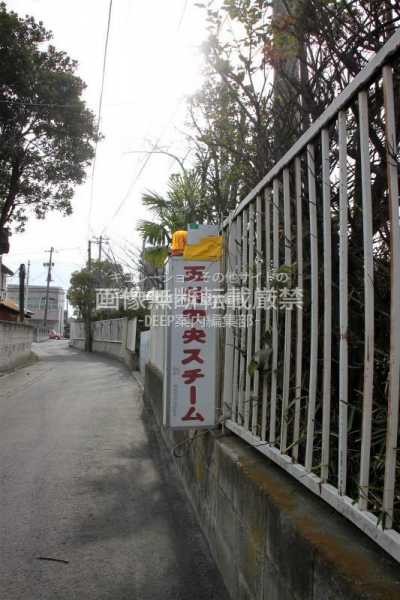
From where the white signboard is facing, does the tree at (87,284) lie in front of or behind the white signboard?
behind

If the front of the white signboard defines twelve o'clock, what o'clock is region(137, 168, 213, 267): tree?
The tree is roughly at 6 o'clock from the white signboard.

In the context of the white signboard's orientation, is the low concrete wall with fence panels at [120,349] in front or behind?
behind

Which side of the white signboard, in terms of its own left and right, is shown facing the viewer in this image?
front

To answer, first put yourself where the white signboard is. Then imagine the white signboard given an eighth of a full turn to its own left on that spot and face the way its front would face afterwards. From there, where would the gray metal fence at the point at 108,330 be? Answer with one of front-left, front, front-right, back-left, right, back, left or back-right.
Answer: back-left
